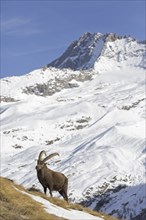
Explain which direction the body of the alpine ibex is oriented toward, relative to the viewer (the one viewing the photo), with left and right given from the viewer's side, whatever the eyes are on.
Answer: facing the viewer and to the left of the viewer
